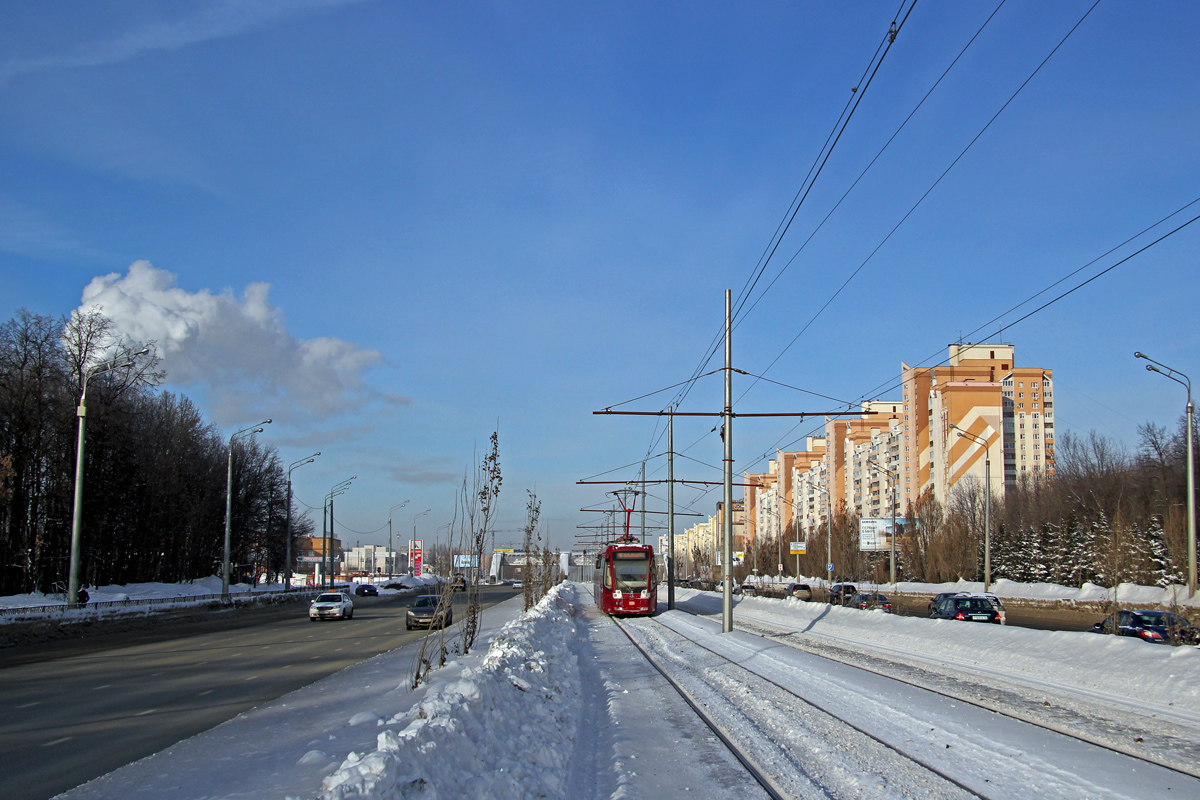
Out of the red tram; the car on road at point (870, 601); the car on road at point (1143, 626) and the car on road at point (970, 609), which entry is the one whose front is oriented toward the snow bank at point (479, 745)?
the red tram

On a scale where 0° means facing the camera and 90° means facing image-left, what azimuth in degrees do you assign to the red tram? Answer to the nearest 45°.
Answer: approximately 0°

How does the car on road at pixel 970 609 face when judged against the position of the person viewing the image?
facing away from the viewer and to the left of the viewer

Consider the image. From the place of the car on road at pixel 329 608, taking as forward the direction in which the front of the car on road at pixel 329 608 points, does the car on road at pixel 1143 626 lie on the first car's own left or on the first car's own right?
on the first car's own left

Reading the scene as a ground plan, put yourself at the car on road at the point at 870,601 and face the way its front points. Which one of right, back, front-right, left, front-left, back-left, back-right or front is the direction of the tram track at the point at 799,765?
back-left

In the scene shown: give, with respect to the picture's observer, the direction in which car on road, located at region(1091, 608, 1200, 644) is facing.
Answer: facing away from the viewer and to the left of the viewer

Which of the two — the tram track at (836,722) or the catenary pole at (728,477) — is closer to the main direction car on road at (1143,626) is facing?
the catenary pole

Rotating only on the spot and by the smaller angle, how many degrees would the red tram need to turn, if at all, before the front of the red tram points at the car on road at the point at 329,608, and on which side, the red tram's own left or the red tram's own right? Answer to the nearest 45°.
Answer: approximately 90° to the red tram's own right

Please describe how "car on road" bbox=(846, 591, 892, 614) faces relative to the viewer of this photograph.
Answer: facing away from the viewer and to the left of the viewer
